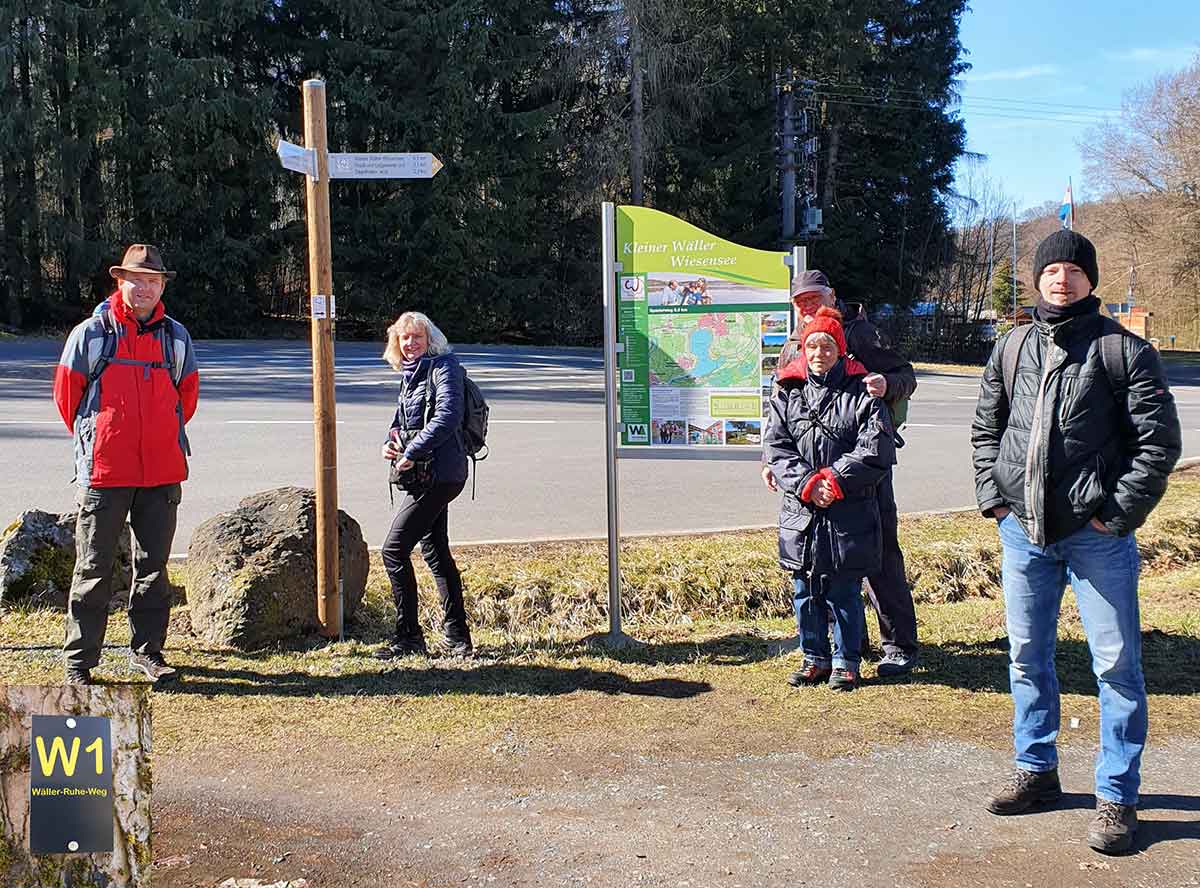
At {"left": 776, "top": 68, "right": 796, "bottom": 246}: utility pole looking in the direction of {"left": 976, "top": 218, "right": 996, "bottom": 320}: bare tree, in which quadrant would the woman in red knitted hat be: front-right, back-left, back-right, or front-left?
back-right

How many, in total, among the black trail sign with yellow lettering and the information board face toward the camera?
2

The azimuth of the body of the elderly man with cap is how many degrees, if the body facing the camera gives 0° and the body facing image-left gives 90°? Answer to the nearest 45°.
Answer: approximately 45°

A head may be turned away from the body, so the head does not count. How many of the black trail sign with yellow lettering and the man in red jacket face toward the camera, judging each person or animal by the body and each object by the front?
2

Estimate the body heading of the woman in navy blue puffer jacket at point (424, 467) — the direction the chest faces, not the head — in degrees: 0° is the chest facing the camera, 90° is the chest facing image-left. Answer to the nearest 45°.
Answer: approximately 45°
